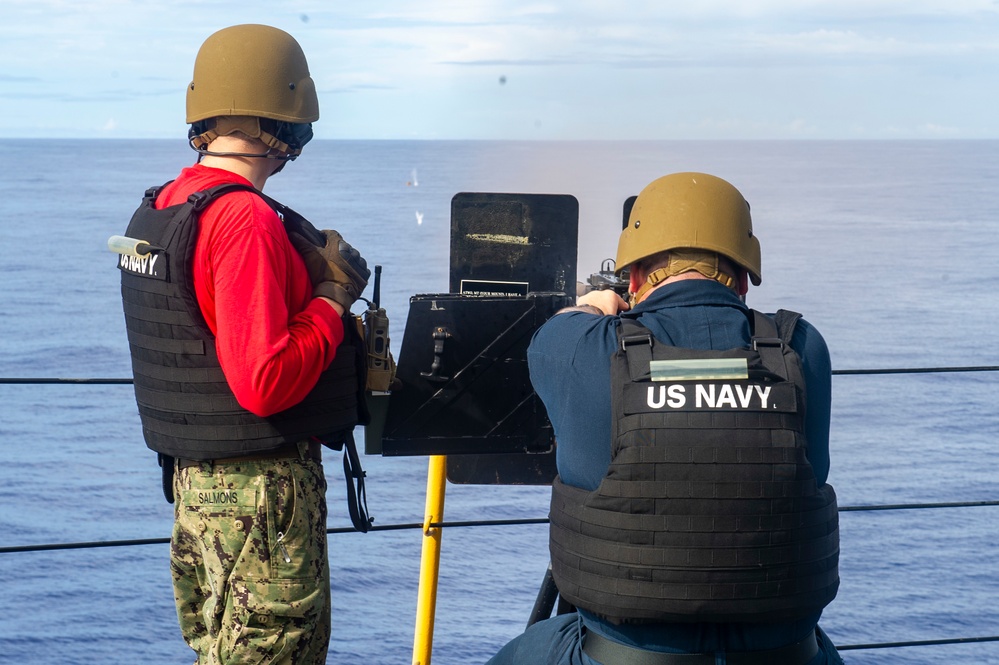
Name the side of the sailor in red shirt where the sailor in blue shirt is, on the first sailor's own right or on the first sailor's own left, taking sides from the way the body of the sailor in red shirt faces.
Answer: on the first sailor's own right

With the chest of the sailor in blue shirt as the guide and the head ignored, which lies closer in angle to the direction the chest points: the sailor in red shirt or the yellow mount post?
the yellow mount post

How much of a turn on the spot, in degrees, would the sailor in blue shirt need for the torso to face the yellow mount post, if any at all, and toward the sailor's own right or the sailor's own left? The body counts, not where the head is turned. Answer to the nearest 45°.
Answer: approximately 45° to the sailor's own left

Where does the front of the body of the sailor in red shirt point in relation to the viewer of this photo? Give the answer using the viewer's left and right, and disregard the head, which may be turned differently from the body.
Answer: facing away from the viewer and to the right of the viewer

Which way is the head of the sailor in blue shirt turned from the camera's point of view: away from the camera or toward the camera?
away from the camera

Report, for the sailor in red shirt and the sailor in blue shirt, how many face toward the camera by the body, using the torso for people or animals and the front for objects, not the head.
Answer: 0

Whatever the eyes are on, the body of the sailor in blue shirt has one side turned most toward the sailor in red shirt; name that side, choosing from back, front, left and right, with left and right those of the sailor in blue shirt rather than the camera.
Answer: left

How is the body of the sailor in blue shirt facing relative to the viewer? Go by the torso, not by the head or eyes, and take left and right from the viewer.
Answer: facing away from the viewer

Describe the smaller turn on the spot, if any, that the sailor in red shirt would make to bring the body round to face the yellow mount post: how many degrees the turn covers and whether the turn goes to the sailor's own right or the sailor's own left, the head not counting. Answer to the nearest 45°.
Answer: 0° — they already face it

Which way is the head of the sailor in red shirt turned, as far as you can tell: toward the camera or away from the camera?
away from the camera
